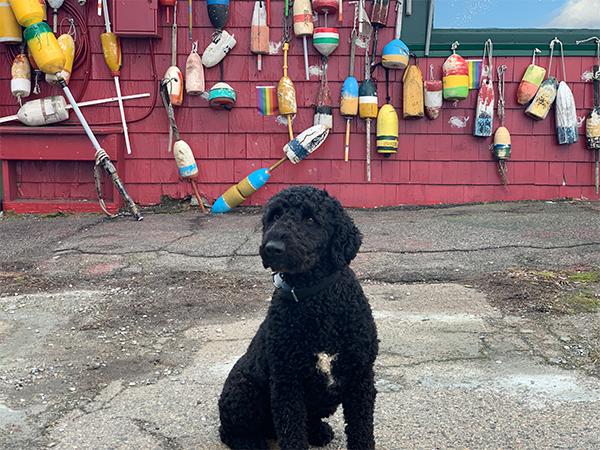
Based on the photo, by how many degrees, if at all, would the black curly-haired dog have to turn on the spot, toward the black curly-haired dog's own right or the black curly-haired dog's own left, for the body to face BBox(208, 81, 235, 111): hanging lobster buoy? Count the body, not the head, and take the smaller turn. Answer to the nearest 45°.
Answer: approximately 135° to the black curly-haired dog's own left

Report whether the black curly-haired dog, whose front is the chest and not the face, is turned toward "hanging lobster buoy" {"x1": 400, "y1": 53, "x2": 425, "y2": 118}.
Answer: no

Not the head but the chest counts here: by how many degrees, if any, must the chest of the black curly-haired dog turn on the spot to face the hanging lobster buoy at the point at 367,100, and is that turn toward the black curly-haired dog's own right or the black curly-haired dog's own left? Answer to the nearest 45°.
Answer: approximately 135° to the black curly-haired dog's own left

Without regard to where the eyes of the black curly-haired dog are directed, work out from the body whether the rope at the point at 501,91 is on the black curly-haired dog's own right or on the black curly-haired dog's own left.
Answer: on the black curly-haired dog's own left

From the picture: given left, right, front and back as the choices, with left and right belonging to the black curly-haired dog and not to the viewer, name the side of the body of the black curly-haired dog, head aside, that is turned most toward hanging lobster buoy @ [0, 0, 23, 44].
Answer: back

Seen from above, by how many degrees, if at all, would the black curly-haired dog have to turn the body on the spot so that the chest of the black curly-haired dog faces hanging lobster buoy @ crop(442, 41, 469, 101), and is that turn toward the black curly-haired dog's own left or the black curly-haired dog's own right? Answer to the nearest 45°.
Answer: approximately 135° to the black curly-haired dog's own left

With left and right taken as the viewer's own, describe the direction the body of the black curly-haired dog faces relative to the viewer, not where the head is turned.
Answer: facing the viewer and to the right of the viewer

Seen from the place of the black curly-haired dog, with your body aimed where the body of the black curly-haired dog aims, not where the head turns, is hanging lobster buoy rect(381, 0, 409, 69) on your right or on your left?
on your left

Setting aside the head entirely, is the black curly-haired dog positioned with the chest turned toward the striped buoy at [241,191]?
no

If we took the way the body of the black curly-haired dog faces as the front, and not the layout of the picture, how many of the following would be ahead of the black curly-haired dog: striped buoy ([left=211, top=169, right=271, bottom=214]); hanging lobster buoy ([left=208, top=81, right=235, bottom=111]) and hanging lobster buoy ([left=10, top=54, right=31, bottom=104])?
0

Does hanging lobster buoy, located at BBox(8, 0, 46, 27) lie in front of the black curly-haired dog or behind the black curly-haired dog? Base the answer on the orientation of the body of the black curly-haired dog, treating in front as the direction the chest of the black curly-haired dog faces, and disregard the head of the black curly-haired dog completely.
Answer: behind

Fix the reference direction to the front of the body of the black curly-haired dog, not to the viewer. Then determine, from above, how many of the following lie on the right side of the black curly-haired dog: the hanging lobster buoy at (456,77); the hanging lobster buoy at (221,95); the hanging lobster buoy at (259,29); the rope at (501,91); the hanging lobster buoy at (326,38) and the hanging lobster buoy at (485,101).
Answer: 0

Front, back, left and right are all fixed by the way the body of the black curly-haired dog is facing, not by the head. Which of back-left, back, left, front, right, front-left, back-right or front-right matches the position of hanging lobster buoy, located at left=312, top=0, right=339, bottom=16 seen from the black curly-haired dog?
back-left

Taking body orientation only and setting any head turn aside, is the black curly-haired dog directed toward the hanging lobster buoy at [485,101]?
no

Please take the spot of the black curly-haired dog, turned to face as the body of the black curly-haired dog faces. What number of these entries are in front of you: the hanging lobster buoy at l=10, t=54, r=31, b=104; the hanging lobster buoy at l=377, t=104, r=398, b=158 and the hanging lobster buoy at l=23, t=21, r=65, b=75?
0

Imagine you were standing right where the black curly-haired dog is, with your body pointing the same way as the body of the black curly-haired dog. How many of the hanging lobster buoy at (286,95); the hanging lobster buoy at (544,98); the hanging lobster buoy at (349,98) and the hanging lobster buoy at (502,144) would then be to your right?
0
